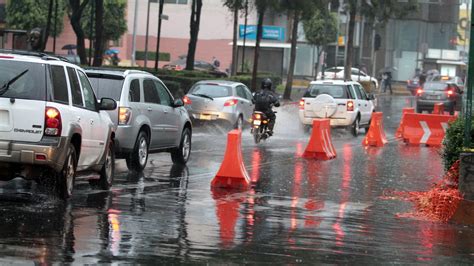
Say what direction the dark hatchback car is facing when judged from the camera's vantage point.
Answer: facing away from the viewer

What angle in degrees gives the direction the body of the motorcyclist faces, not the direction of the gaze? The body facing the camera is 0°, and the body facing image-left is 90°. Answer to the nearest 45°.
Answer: approximately 225°

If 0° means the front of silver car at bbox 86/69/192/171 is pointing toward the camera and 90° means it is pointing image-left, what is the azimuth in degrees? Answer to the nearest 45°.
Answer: approximately 225°

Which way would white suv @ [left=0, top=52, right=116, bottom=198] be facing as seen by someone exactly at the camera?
facing away from the viewer and to the right of the viewer

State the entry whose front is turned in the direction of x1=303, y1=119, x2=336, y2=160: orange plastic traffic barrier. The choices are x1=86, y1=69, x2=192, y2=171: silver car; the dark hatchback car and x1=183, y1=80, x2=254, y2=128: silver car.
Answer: x1=86, y1=69, x2=192, y2=171: silver car

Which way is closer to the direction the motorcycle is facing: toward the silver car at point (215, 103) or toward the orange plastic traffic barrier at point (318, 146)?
the silver car

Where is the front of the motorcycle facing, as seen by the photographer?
facing away from the viewer and to the right of the viewer

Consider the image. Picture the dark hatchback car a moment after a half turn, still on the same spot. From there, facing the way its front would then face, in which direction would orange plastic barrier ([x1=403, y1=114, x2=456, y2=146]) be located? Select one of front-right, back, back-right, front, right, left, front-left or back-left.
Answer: front

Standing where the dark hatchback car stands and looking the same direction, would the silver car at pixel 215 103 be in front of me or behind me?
behind
